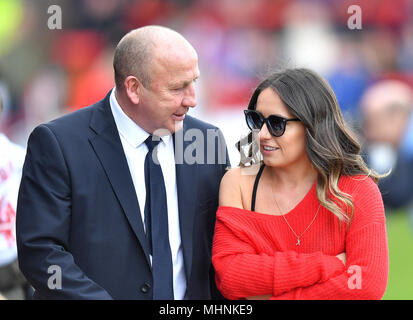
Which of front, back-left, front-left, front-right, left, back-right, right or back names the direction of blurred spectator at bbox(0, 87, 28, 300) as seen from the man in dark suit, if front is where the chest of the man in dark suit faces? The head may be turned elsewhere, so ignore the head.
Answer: back

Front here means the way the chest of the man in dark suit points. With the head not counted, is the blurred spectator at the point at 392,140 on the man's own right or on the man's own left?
on the man's own left

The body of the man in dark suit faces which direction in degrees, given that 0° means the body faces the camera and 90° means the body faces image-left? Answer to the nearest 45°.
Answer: approximately 315°

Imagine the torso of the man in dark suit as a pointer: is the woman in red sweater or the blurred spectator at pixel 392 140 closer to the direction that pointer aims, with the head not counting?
the woman in red sweater

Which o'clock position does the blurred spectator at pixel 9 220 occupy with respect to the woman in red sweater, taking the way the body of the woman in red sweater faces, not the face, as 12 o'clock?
The blurred spectator is roughly at 4 o'clock from the woman in red sweater.

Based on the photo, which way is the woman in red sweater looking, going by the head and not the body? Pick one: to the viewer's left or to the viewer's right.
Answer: to the viewer's left
